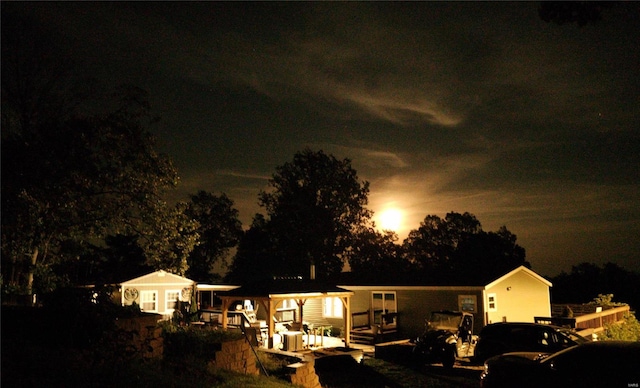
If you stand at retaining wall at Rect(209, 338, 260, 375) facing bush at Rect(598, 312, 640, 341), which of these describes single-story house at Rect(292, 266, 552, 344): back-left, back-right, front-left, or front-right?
front-left

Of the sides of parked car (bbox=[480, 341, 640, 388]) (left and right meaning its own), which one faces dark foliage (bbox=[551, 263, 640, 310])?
right

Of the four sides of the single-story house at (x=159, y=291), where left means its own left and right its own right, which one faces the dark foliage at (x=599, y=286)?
left

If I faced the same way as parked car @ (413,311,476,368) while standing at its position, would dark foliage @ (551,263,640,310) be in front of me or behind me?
behind

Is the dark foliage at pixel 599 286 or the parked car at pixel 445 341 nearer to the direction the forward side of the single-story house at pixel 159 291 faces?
the parked car

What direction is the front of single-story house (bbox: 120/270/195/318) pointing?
toward the camera

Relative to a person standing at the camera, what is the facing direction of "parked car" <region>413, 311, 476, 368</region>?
facing the viewer and to the left of the viewer

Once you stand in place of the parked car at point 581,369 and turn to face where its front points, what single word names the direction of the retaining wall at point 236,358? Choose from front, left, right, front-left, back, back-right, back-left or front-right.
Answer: front

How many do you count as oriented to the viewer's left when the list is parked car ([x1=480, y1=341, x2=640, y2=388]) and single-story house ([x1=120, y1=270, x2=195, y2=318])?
1

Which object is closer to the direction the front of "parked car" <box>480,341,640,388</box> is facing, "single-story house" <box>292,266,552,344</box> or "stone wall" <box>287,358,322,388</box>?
the stone wall

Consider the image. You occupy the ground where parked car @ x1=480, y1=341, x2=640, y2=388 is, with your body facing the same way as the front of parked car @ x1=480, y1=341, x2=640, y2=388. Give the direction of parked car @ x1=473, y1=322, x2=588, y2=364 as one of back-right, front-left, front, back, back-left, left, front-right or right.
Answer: right

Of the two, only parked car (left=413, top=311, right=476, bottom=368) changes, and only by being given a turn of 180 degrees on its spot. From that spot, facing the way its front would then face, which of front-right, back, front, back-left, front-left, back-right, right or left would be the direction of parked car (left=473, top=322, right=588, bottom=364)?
right

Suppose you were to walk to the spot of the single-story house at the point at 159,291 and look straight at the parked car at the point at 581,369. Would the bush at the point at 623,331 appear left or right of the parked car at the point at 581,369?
left

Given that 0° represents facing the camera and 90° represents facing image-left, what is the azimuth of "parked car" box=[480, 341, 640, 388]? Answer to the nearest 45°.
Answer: approximately 90°

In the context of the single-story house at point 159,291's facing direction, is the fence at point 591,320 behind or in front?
in front

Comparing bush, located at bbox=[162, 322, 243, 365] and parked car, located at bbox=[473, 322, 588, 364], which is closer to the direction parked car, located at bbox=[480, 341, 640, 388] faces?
the bush
